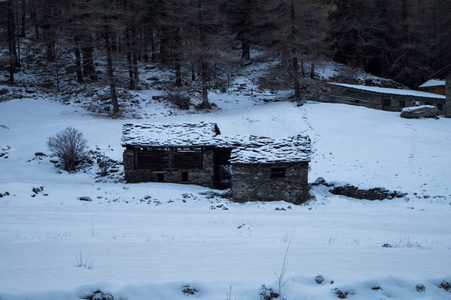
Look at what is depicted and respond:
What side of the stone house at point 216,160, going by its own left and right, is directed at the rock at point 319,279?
front

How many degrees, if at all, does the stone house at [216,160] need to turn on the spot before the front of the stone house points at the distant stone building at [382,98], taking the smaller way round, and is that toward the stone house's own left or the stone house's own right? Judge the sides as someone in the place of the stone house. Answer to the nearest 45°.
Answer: approximately 135° to the stone house's own left

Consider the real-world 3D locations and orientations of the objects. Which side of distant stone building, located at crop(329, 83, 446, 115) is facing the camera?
front

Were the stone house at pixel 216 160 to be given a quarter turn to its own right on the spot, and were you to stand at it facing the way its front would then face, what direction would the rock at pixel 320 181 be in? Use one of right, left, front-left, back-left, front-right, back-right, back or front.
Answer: back

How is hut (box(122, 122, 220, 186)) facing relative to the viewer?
toward the camera

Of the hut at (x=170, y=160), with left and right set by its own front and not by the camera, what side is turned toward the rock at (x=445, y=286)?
front

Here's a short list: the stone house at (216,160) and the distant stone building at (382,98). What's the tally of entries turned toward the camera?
2

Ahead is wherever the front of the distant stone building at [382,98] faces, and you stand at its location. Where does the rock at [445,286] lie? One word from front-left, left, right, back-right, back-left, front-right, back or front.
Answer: front

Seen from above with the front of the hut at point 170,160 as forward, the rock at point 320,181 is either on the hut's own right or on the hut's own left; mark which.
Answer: on the hut's own left

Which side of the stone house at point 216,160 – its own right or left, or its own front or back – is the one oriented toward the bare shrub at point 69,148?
right

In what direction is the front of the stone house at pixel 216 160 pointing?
toward the camera
